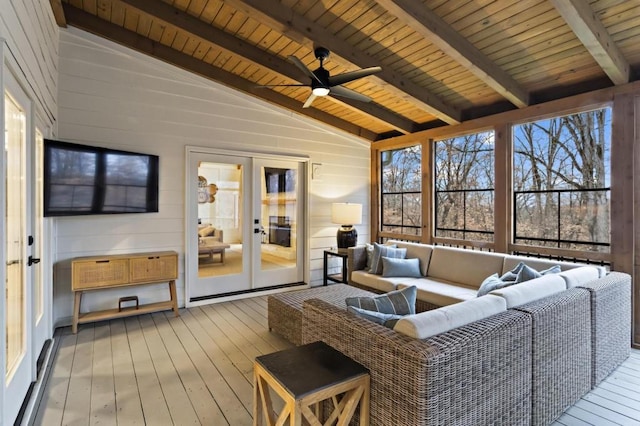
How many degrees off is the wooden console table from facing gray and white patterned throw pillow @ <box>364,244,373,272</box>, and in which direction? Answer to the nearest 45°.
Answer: approximately 90° to its left

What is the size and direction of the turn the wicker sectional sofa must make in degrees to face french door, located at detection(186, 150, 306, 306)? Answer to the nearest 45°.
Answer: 0° — it already faces it

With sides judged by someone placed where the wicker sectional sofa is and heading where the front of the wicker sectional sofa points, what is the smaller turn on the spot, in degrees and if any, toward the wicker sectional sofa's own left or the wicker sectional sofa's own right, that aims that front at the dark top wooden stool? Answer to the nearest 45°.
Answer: approximately 90° to the wicker sectional sofa's own left

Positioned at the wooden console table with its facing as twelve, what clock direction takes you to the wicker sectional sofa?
The wicker sectional sofa is roughly at 11 o'clock from the wooden console table.

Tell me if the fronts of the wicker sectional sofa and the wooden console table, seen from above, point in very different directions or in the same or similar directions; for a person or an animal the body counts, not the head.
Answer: very different directions

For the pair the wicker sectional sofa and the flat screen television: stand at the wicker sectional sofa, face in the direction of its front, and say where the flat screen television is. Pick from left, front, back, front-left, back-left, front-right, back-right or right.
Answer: front-left

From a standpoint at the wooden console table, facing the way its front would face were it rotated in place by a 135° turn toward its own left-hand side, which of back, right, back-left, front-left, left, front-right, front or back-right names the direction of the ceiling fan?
right

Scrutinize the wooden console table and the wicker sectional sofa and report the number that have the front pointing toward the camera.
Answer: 1

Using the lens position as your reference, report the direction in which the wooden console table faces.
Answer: facing the viewer

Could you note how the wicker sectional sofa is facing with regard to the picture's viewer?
facing away from the viewer and to the left of the viewer

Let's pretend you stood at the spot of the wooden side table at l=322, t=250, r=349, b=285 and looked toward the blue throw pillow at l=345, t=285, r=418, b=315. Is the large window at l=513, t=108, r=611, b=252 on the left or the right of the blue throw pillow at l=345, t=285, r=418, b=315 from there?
left
